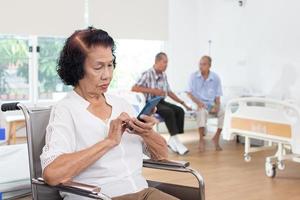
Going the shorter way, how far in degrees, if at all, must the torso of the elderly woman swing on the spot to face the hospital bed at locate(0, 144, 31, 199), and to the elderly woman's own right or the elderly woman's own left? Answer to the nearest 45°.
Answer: approximately 180°

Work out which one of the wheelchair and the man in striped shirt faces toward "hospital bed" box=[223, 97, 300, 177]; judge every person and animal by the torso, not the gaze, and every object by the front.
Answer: the man in striped shirt

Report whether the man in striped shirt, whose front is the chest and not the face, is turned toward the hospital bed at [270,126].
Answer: yes

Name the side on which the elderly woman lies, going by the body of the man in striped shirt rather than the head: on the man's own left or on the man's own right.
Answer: on the man's own right

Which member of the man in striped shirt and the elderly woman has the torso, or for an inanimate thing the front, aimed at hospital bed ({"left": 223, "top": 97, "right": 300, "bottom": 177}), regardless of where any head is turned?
the man in striped shirt

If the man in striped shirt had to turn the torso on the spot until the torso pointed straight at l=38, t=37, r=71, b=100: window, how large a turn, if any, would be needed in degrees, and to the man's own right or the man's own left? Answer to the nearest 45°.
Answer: approximately 180°

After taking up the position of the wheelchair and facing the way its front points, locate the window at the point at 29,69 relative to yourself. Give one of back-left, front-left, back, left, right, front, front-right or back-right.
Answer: back-left

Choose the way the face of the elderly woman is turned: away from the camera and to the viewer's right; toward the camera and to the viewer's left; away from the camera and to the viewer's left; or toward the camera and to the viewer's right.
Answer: toward the camera and to the viewer's right

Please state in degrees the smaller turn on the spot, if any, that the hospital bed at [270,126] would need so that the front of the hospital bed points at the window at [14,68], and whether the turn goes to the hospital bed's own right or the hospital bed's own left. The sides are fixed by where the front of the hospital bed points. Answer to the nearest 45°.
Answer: approximately 45° to the hospital bed's own right
